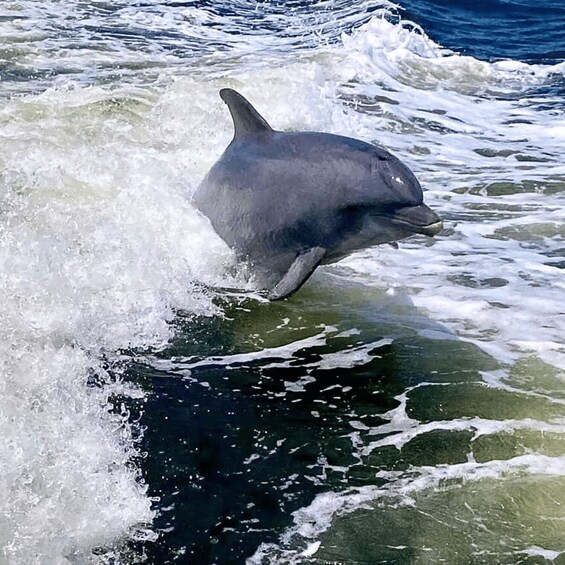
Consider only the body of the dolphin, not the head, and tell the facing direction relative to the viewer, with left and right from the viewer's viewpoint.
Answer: facing to the right of the viewer
